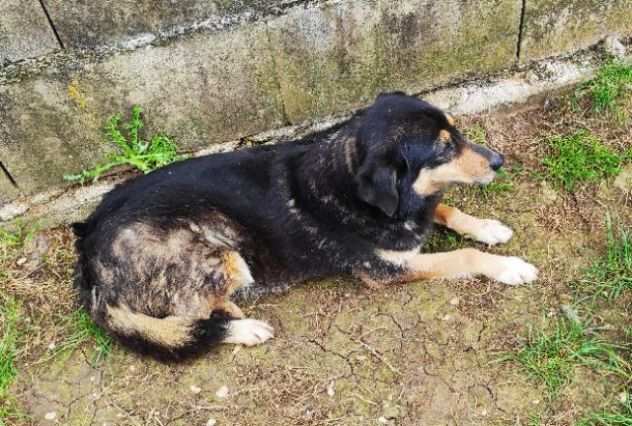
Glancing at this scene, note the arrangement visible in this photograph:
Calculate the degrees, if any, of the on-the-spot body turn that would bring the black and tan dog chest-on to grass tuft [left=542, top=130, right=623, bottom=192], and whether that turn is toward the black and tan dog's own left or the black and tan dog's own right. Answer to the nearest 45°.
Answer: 0° — it already faces it

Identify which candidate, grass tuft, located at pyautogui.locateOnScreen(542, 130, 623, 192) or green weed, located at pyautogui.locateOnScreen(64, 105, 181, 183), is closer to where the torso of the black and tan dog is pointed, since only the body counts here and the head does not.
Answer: the grass tuft

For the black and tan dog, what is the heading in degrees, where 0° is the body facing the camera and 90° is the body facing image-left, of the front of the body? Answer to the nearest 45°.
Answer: approximately 270°

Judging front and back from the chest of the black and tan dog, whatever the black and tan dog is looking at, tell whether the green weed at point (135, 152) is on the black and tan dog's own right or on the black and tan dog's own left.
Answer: on the black and tan dog's own left

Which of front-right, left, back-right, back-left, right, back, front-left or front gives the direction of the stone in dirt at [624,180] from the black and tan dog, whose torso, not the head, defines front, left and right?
front
